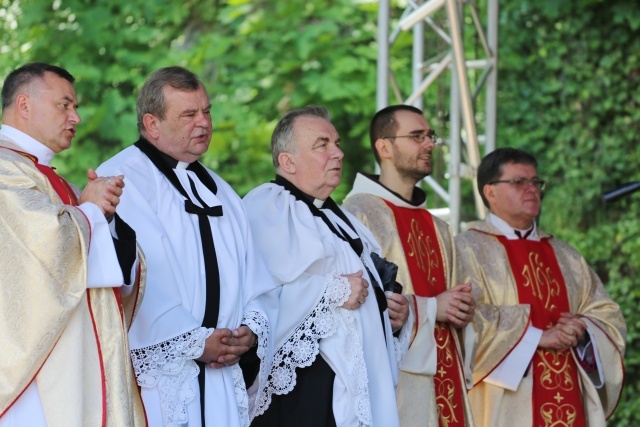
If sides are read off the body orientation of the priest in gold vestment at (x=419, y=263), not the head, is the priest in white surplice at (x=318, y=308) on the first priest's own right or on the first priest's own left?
on the first priest's own right

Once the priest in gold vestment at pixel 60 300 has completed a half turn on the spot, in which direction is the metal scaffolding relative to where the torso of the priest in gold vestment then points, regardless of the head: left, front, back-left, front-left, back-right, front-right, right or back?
back-right

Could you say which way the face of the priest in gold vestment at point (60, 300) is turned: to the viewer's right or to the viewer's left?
to the viewer's right

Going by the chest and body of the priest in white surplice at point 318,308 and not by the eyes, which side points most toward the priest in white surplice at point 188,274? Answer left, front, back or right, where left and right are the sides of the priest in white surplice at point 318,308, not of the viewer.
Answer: right

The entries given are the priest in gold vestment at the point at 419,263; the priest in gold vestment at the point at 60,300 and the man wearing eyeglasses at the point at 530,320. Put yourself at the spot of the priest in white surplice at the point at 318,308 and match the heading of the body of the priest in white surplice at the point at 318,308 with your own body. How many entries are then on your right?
1

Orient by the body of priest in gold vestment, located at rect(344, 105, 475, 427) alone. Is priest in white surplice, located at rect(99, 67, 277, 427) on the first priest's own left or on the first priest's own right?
on the first priest's own right

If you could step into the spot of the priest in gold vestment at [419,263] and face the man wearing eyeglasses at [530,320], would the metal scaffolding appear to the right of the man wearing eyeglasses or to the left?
left

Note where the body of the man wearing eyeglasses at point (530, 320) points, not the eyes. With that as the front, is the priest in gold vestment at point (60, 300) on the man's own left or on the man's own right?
on the man's own right

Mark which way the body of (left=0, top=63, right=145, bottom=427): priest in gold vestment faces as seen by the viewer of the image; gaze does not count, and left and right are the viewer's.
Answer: facing to the right of the viewer

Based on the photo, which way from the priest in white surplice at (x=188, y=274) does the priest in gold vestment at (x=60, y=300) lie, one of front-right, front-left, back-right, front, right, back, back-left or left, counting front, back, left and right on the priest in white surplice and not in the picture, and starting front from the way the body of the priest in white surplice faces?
right

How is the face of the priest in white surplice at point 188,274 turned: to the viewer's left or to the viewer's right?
to the viewer's right

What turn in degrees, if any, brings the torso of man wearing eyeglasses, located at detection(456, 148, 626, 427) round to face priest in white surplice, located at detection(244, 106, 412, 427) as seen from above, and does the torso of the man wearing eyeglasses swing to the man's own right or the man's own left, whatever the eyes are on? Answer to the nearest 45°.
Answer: approximately 90° to the man's own right
